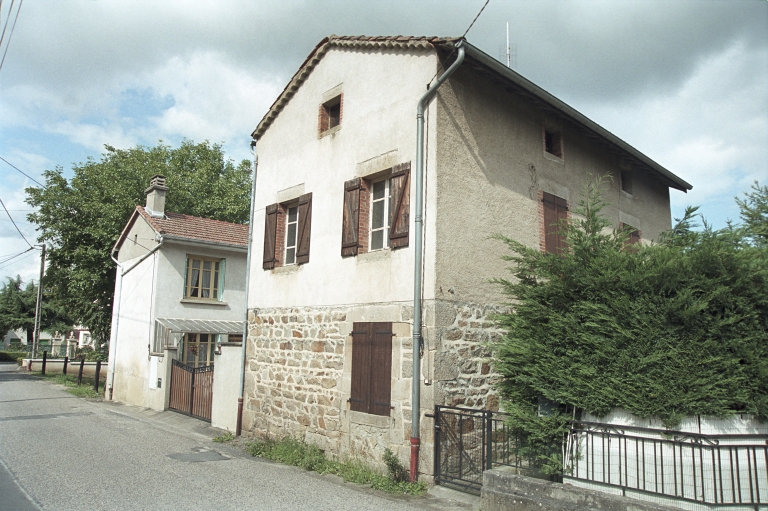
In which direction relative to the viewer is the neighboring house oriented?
toward the camera

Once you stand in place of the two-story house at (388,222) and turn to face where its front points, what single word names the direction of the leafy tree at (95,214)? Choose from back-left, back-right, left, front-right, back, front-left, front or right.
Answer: right

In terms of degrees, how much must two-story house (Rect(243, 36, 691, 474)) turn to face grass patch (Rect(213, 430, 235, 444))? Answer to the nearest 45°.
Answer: approximately 90° to its right

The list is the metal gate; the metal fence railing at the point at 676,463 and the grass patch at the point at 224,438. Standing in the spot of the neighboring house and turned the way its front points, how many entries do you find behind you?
0

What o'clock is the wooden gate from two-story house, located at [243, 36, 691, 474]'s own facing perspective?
The wooden gate is roughly at 3 o'clock from the two-story house.

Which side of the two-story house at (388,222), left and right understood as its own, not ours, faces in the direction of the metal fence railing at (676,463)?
left

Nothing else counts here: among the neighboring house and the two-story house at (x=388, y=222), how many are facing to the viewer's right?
0

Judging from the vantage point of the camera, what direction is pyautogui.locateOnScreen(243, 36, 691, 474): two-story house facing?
facing the viewer and to the left of the viewer

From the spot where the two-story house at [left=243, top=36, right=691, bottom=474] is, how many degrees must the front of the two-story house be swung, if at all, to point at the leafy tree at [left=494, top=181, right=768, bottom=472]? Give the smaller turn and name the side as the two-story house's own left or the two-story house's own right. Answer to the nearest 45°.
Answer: approximately 90° to the two-story house's own left

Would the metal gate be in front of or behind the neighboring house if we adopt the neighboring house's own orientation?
in front
